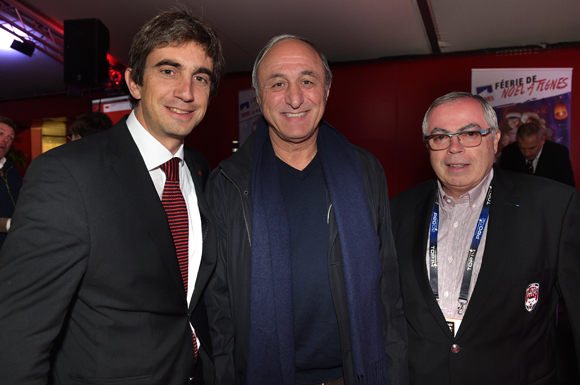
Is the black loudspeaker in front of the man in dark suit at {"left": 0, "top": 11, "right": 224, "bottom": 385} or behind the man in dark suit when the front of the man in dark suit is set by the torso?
behind

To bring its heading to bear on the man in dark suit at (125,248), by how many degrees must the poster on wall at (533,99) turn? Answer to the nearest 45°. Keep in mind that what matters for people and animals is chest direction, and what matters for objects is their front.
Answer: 0° — it already faces them

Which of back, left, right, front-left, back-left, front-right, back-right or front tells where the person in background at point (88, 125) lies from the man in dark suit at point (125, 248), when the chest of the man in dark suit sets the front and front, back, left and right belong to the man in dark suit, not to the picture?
back-left

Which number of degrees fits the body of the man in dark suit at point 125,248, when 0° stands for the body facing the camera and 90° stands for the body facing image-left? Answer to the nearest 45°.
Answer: approximately 315°

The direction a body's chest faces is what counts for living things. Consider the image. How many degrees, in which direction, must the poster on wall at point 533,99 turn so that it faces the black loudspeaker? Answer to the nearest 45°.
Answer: approximately 45° to its right

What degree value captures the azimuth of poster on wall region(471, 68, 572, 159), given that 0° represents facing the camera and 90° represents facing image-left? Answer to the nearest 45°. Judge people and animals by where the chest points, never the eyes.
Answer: approximately 0°

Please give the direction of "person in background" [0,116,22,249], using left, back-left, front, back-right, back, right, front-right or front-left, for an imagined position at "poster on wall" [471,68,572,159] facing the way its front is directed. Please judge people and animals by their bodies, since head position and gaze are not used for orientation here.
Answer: front-right

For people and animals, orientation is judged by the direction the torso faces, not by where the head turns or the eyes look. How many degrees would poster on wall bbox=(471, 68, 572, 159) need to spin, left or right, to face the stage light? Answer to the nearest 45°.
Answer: approximately 45° to its right

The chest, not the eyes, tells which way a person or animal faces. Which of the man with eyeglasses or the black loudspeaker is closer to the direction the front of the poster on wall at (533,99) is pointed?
the man with eyeglasses

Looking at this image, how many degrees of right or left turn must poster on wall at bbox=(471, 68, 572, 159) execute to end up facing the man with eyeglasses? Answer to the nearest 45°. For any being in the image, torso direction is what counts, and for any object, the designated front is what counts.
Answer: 0° — it already faces them
